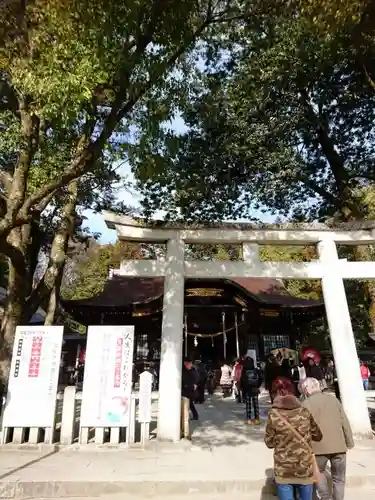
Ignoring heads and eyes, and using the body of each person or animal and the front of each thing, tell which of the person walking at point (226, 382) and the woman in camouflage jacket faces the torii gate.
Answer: the woman in camouflage jacket

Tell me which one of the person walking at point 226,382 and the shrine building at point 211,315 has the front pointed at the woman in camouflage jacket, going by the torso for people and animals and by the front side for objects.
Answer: the shrine building

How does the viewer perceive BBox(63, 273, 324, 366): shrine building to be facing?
facing the viewer

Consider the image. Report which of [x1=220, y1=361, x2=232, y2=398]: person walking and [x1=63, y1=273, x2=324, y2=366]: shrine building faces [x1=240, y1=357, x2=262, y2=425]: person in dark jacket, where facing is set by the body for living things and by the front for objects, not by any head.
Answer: the shrine building

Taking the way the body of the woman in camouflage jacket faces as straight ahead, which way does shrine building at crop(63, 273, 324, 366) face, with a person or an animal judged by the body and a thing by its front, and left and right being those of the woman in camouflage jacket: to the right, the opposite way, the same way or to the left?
the opposite way

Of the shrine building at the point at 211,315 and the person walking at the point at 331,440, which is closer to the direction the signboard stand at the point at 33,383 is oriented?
the person walking

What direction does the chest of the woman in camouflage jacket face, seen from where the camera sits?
away from the camera

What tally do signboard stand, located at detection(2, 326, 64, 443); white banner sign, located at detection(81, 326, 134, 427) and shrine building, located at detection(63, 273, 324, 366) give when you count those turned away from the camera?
0

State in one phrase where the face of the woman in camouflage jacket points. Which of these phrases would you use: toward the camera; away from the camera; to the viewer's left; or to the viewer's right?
away from the camera

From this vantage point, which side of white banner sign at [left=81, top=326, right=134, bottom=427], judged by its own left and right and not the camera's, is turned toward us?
front

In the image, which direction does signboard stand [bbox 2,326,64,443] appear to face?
toward the camera

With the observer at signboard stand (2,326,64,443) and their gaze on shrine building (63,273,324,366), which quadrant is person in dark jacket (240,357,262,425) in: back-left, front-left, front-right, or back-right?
front-right

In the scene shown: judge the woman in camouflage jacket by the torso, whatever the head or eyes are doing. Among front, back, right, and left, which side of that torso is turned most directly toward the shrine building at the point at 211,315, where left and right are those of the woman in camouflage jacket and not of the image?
front

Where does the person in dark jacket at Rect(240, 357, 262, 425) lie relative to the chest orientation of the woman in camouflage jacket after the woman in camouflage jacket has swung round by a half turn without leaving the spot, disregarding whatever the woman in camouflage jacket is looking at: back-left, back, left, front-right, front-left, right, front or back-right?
back

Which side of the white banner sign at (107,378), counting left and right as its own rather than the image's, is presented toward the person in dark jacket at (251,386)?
left

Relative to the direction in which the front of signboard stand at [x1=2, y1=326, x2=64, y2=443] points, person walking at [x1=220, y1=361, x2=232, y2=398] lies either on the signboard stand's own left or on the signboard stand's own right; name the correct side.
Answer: on the signboard stand's own left

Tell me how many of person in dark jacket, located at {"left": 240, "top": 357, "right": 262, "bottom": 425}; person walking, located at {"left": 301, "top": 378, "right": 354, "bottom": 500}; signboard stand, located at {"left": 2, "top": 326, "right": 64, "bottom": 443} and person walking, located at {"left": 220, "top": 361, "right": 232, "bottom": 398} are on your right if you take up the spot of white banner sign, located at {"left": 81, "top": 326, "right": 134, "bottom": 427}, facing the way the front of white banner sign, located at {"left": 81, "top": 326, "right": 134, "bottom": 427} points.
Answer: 1

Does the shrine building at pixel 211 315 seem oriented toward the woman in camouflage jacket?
yes
